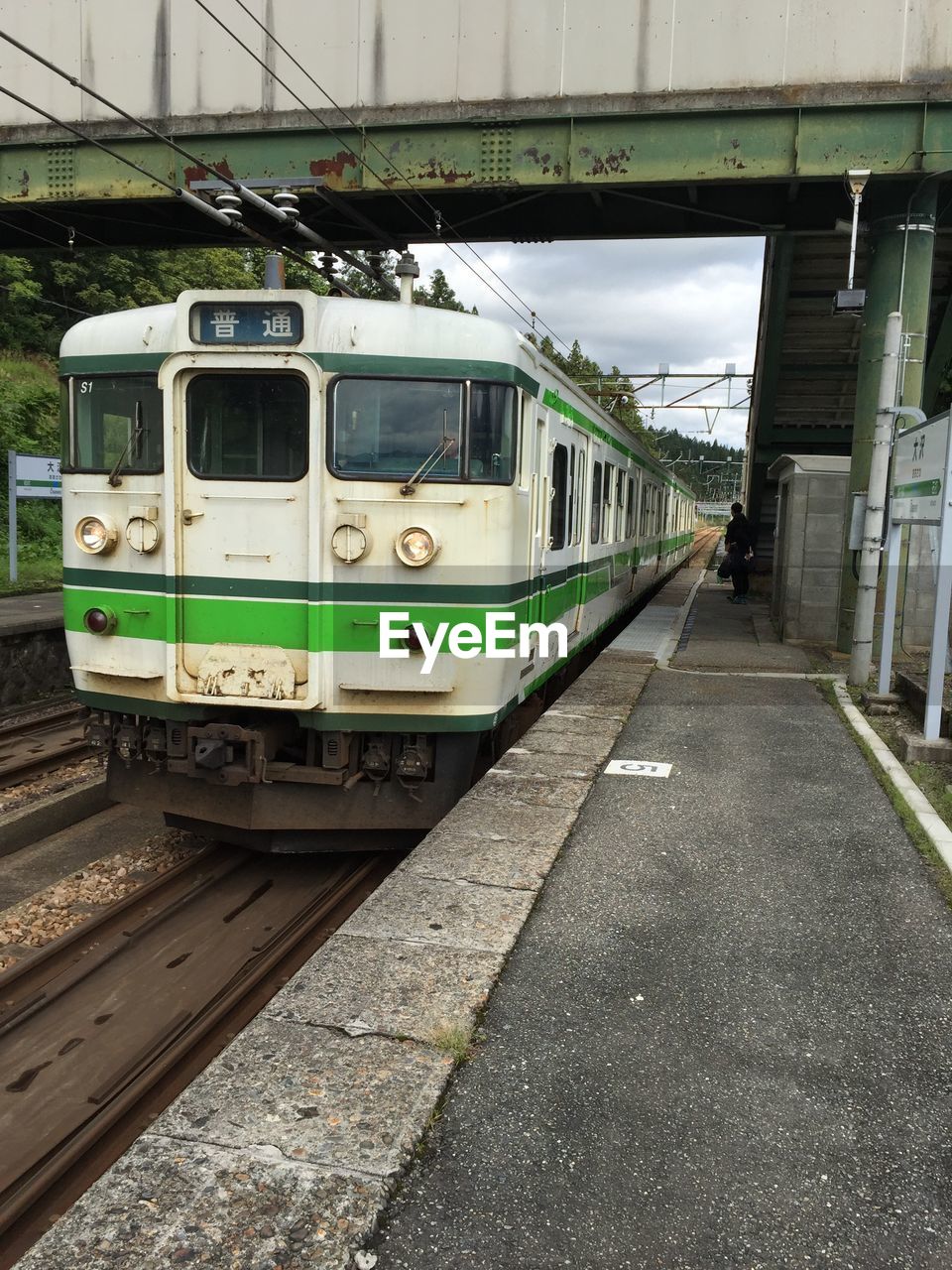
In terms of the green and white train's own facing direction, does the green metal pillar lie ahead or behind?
ahead

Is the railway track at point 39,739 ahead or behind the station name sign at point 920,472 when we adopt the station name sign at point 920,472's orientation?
ahead

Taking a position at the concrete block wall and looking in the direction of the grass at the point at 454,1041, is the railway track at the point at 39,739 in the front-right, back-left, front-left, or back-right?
front-right

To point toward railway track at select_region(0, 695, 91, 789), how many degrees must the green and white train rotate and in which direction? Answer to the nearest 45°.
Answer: approximately 90° to its right

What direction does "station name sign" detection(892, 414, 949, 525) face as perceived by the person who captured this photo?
facing the viewer and to the left of the viewer

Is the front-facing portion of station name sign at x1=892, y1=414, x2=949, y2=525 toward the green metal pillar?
no

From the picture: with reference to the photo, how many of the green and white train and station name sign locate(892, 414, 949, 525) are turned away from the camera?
0

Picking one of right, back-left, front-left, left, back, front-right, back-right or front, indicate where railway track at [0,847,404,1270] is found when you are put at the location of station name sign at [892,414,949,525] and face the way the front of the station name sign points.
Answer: front

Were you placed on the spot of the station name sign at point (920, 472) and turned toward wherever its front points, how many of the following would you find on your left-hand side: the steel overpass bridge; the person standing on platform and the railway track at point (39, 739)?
0
